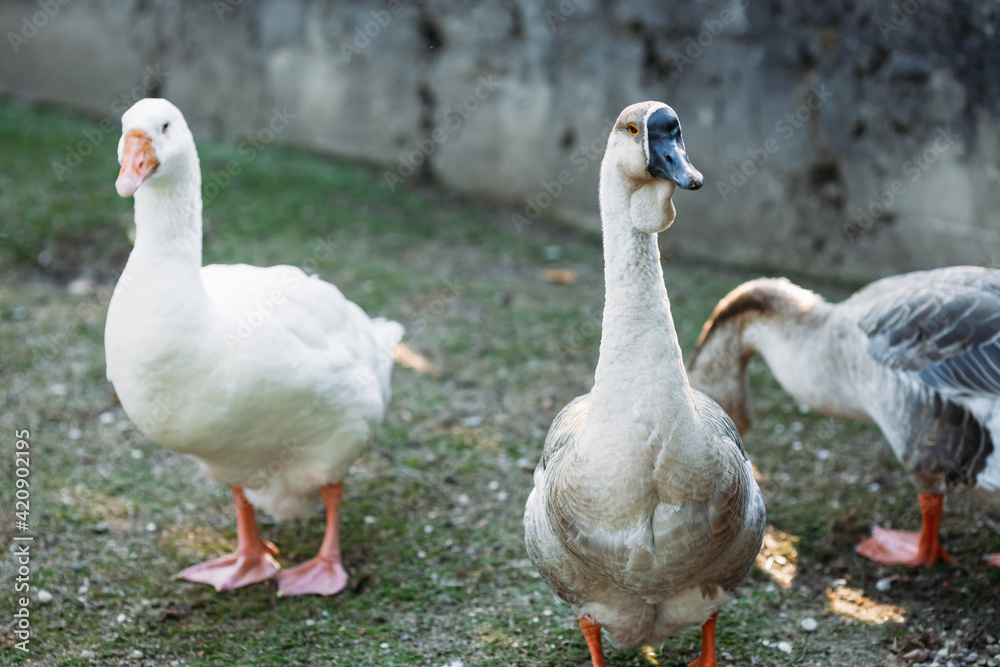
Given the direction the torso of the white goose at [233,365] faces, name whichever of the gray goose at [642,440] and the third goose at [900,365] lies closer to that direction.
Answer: the gray goose

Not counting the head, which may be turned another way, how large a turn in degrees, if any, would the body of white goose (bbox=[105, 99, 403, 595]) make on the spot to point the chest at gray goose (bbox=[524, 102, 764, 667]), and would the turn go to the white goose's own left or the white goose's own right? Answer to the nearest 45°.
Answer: approximately 90° to the white goose's own left

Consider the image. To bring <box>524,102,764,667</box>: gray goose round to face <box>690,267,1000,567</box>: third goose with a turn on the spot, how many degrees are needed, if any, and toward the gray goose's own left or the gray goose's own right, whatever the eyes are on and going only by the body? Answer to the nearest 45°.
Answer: approximately 135° to the gray goose's own left

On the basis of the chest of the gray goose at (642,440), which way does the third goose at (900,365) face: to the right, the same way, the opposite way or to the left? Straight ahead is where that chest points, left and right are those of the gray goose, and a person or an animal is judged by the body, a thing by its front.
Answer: to the right

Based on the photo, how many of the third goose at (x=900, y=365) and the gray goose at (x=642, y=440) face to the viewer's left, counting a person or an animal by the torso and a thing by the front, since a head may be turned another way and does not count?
1

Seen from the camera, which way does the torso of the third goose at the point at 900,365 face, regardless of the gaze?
to the viewer's left

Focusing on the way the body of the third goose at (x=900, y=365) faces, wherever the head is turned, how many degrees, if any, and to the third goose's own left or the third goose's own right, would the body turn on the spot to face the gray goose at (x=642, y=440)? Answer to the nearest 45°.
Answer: approximately 90° to the third goose's own left

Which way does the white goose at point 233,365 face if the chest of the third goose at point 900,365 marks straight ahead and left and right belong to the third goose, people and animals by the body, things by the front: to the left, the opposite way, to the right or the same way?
to the left

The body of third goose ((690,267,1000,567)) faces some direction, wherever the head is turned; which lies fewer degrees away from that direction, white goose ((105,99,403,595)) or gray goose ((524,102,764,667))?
the white goose

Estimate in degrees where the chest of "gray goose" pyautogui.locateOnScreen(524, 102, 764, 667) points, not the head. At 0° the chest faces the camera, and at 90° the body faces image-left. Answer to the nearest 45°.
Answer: approximately 0°
